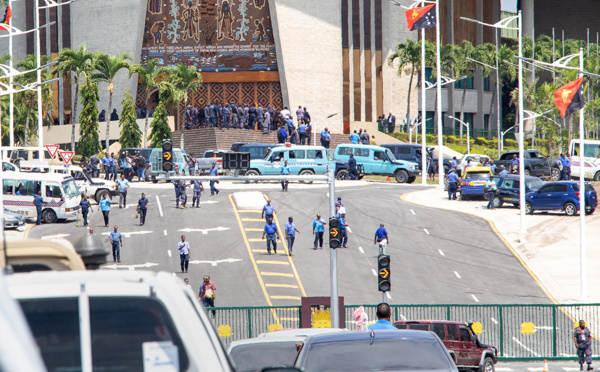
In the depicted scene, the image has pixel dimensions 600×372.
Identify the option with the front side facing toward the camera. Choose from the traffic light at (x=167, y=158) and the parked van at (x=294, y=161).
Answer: the traffic light

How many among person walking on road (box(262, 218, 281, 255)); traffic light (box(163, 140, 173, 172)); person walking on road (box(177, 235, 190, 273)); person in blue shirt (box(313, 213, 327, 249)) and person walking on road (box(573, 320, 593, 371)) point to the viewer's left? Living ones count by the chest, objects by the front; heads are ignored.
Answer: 0

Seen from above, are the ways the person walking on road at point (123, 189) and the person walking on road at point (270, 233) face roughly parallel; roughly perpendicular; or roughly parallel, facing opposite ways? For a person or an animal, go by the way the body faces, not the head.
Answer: roughly parallel

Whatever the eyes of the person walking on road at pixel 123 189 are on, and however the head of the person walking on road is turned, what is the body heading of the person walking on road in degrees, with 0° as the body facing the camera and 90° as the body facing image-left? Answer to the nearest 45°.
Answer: approximately 0°

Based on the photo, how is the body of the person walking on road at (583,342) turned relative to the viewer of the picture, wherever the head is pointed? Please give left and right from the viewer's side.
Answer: facing the viewer

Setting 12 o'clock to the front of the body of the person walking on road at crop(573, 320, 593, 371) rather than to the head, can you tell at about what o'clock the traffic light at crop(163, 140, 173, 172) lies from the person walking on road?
The traffic light is roughly at 3 o'clock from the person walking on road.

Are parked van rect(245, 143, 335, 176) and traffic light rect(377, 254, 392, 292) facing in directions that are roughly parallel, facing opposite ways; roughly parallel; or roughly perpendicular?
roughly perpendicular

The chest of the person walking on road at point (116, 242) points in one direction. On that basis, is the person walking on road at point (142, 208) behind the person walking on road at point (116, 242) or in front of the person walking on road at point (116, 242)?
behind

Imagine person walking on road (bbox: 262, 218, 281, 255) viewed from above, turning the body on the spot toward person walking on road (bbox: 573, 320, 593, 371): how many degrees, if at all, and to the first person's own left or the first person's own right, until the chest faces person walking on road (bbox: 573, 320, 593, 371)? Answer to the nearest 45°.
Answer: approximately 45° to the first person's own left

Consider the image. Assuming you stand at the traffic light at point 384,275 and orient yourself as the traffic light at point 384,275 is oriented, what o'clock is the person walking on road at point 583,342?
The person walking on road is roughly at 9 o'clock from the traffic light.

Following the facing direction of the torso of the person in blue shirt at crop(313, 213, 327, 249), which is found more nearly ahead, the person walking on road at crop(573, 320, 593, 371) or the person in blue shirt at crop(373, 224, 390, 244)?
the person walking on road

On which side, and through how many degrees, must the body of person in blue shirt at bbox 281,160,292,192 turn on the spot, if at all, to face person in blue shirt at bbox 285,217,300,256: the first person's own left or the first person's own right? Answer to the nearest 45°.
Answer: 0° — they already face them

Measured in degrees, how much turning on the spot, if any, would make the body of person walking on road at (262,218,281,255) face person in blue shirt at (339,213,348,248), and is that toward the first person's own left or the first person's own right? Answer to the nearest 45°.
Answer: approximately 135° to the first person's own left

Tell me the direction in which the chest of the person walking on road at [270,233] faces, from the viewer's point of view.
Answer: toward the camera

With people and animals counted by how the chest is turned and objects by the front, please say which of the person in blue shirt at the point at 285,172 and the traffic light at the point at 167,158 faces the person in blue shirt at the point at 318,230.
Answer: the person in blue shirt at the point at 285,172
